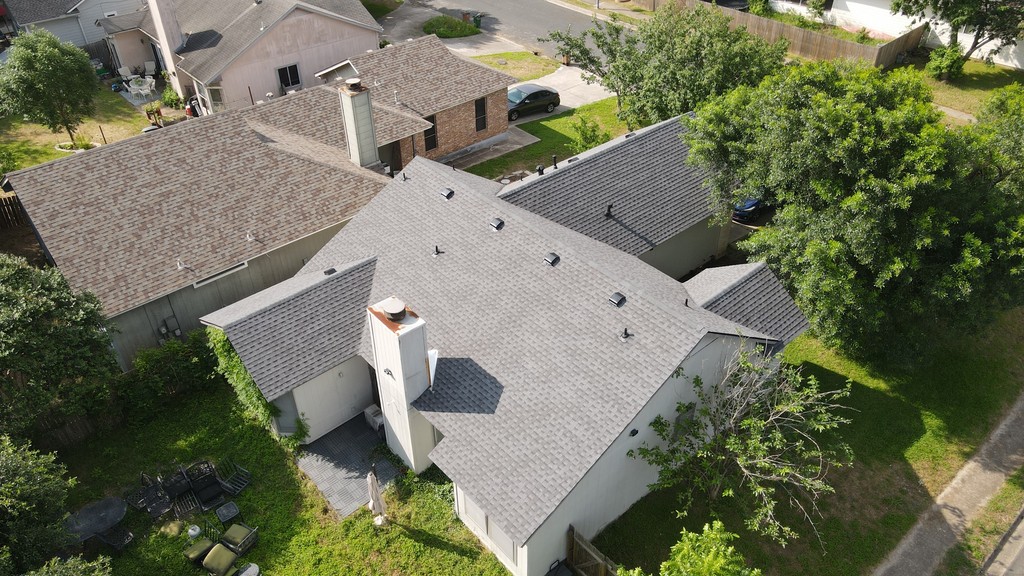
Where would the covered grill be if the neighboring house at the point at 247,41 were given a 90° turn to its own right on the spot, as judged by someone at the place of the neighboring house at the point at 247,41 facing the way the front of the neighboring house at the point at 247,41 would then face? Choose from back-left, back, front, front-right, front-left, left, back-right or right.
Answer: front-right

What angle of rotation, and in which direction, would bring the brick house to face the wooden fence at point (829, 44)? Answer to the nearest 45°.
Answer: approximately 45° to its right

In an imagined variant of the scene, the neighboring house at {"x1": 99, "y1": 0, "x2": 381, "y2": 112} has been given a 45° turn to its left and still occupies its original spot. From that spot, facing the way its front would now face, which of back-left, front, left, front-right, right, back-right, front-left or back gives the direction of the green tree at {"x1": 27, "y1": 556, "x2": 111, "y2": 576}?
back

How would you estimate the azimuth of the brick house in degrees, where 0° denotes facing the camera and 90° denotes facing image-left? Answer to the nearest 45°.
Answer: approximately 225°

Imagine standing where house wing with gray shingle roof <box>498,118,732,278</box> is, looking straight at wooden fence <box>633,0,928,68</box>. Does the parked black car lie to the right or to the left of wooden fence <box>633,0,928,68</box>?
left

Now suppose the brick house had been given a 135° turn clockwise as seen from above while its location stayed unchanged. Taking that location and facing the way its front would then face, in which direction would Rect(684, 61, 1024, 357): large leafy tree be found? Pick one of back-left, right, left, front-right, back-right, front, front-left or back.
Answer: front-left

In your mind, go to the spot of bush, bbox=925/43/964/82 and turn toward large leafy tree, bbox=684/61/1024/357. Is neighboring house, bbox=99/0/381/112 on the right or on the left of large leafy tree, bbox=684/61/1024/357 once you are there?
right

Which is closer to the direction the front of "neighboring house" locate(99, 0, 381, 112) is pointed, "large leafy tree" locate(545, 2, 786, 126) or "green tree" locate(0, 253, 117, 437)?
the large leafy tree

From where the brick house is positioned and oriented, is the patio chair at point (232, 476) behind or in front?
behind

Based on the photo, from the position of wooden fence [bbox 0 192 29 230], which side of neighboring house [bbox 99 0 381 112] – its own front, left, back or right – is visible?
back

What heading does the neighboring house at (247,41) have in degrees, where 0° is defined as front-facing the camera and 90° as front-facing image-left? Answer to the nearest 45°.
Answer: approximately 225°

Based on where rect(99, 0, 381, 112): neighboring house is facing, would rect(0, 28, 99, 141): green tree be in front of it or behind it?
behind

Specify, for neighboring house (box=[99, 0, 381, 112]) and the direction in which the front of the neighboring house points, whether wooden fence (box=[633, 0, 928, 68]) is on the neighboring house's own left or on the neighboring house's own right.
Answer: on the neighboring house's own right

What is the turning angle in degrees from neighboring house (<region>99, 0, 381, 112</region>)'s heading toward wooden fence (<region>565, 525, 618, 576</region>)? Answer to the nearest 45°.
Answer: approximately 135° to its right
